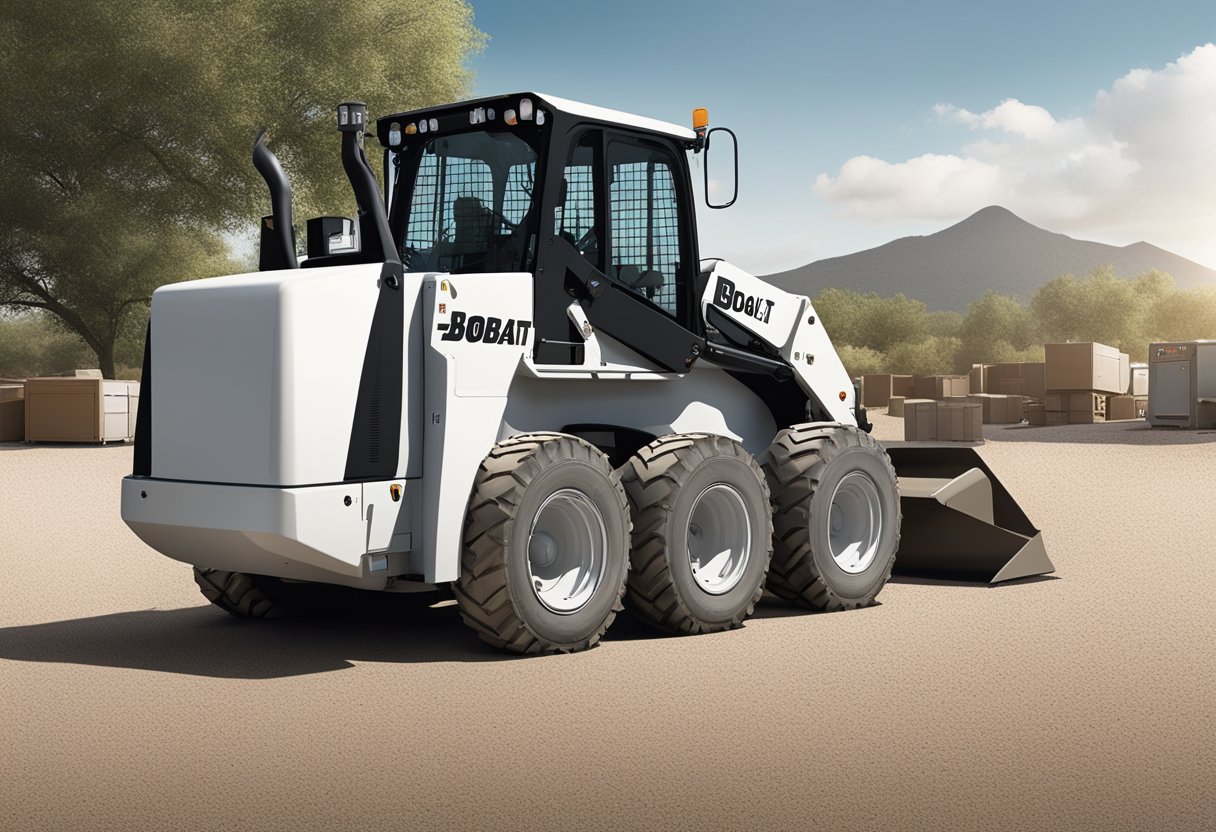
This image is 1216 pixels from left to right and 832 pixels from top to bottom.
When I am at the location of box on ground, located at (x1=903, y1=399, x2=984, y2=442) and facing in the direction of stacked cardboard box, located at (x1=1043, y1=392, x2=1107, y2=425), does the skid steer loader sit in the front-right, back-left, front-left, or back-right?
back-right

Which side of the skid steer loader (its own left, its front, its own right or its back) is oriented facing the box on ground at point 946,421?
front

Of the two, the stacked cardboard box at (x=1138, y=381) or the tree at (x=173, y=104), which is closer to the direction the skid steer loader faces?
the stacked cardboard box

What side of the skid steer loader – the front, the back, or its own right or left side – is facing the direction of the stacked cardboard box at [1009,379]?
front

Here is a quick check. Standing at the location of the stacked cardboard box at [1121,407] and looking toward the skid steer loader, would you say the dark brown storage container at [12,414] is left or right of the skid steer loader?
right

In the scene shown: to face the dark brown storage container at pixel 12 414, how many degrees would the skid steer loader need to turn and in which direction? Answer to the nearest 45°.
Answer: approximately 90° to its left

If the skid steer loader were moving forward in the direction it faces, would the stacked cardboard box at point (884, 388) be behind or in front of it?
in front

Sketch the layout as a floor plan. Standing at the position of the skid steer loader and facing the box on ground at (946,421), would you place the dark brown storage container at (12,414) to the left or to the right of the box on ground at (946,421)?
left

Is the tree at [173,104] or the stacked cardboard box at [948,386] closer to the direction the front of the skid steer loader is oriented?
the stacked cardboard box

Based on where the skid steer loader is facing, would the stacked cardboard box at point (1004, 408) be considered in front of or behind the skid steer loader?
in front

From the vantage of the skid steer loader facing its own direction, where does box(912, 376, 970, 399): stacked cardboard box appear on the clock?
The stacked cardboard box is roughly at 11 o'clock from the skid steer loader.

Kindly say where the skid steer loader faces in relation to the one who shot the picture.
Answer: facing away from the viewer and to the right of the viewer

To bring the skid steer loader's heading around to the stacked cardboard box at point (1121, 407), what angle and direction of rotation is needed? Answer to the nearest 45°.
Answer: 0° — it already faces it
